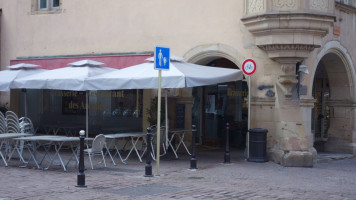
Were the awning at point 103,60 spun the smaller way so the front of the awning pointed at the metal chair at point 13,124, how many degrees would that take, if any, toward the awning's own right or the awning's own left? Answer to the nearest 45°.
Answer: approximately 45° to the awning's own right

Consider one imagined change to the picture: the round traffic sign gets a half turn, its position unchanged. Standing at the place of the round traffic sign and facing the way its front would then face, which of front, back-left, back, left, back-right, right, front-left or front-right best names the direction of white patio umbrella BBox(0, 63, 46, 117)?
left

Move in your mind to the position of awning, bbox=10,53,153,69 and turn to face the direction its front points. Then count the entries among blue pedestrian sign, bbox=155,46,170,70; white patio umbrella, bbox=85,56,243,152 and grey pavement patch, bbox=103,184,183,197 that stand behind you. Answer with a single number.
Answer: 0

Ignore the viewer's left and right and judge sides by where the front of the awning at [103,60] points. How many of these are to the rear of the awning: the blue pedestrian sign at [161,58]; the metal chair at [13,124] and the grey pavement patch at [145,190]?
0

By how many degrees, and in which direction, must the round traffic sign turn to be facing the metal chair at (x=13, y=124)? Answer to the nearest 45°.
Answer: approximately 90° to its right

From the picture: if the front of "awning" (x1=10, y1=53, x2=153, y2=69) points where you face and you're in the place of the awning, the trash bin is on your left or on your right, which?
on your left

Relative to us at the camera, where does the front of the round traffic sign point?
facing the viewer

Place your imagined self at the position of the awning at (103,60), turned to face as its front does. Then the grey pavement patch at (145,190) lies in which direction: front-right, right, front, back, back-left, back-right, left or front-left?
front

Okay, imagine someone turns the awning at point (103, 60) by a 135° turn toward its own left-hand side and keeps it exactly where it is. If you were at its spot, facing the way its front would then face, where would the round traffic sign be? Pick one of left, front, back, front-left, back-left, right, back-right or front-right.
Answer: right

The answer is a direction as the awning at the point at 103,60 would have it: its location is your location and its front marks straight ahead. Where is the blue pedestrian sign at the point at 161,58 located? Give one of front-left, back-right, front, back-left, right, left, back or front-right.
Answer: front

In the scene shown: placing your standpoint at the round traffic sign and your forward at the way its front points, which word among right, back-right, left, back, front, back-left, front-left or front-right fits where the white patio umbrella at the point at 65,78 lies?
right
